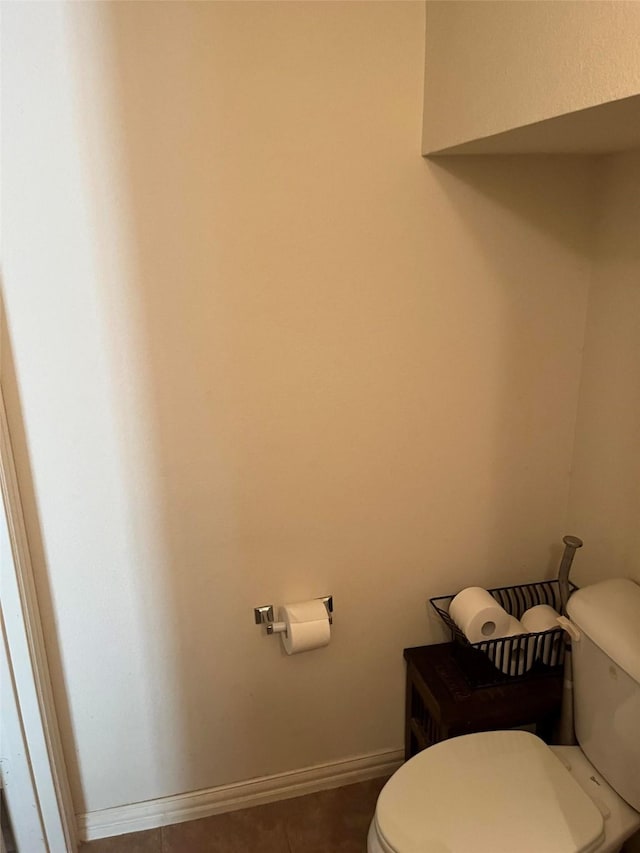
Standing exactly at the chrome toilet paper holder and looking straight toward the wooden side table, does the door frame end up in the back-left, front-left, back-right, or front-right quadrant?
back-right

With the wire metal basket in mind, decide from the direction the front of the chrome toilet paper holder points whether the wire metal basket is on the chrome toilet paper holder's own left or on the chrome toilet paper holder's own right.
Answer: on the chrome toilet paper holder's own left

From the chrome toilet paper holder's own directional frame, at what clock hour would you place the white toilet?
The white toilet is roughly at 10 o'clock from the chrome toilet paper holder.

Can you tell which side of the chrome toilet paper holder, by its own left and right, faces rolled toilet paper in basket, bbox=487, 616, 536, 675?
left

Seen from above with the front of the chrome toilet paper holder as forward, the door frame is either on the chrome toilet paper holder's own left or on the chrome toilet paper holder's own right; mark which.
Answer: on the chrome toilet paper holder's own right

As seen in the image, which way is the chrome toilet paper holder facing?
toward the camera

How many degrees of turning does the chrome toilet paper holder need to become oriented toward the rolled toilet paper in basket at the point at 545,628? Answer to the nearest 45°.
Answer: approximately 90° to its left
